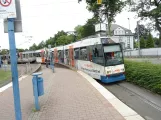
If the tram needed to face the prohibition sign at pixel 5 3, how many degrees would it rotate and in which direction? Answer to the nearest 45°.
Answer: approximately 45° to its right

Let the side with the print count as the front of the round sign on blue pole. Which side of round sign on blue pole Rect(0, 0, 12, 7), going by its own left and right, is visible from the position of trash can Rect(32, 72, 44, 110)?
back

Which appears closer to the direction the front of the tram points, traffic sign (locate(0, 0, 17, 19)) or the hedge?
the hedge

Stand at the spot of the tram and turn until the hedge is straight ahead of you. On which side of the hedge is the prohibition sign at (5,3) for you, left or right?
right

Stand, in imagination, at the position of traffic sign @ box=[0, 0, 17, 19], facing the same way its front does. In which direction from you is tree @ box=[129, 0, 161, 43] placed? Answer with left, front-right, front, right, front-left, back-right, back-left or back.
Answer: back-left

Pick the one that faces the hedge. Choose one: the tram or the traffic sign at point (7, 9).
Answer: the tram

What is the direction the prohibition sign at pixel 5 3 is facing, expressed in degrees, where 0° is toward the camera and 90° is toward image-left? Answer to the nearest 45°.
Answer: approximately 0°

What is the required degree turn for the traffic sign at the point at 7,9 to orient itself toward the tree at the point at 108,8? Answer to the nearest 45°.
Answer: approximately 135° to its left
